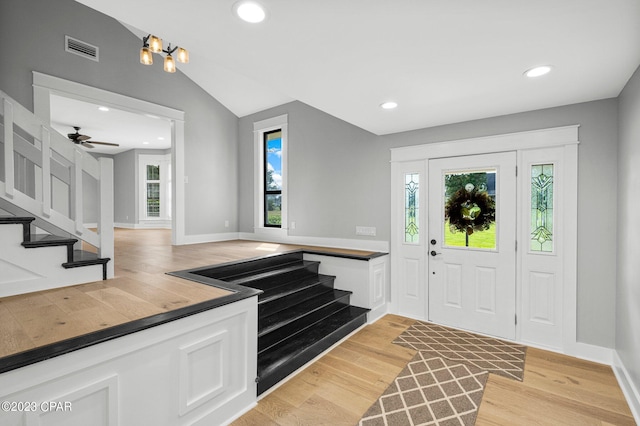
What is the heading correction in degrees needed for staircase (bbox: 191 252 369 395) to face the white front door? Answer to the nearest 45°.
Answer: approximately 45° to its left

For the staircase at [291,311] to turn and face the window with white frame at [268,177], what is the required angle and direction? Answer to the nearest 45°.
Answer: approximately 135° to its left

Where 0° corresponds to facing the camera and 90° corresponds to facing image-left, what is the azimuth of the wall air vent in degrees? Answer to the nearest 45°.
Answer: approximately 315°

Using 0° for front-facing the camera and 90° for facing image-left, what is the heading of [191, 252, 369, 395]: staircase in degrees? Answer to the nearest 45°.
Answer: approximately 315°

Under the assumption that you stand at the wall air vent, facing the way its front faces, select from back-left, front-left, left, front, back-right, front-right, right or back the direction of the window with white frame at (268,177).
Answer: front-left

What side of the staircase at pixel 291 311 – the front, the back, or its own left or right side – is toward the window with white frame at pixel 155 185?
back

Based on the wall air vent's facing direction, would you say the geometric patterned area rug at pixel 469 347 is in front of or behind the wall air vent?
in front

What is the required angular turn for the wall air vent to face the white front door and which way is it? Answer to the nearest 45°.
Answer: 0° — it already faces it

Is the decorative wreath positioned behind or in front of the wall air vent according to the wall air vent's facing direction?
in front
